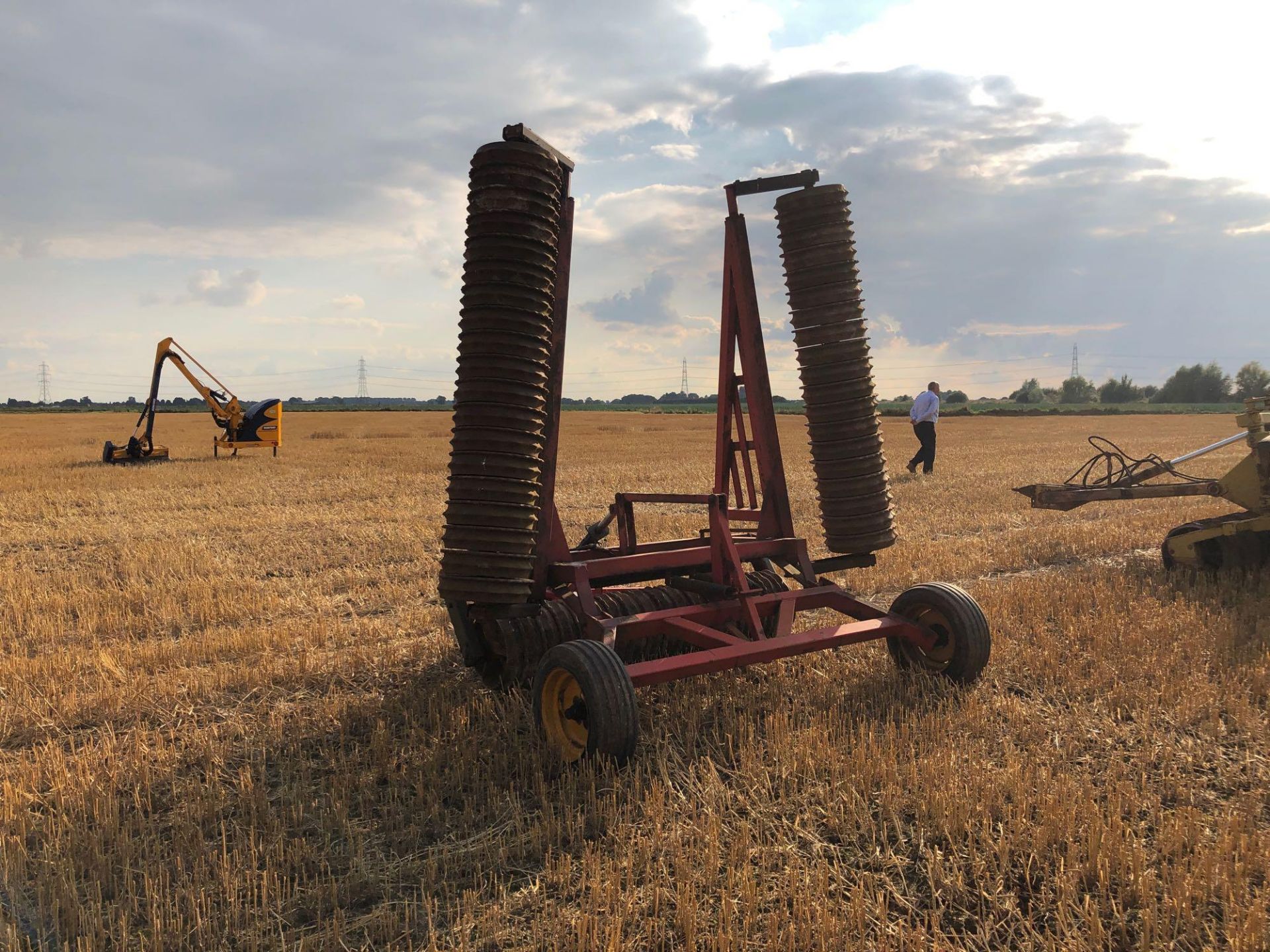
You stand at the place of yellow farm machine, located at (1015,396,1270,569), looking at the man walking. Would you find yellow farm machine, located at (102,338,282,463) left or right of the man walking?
left

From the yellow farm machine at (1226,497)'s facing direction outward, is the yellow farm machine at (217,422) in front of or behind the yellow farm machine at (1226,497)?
in front

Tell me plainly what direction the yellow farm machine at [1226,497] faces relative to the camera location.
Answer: facing to the left of the viewer

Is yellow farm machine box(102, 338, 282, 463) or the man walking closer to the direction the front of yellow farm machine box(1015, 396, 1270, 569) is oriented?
the yellow farm machine

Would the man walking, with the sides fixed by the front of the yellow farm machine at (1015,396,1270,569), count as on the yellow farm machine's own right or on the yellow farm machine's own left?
on the yellow farm machine's own right
